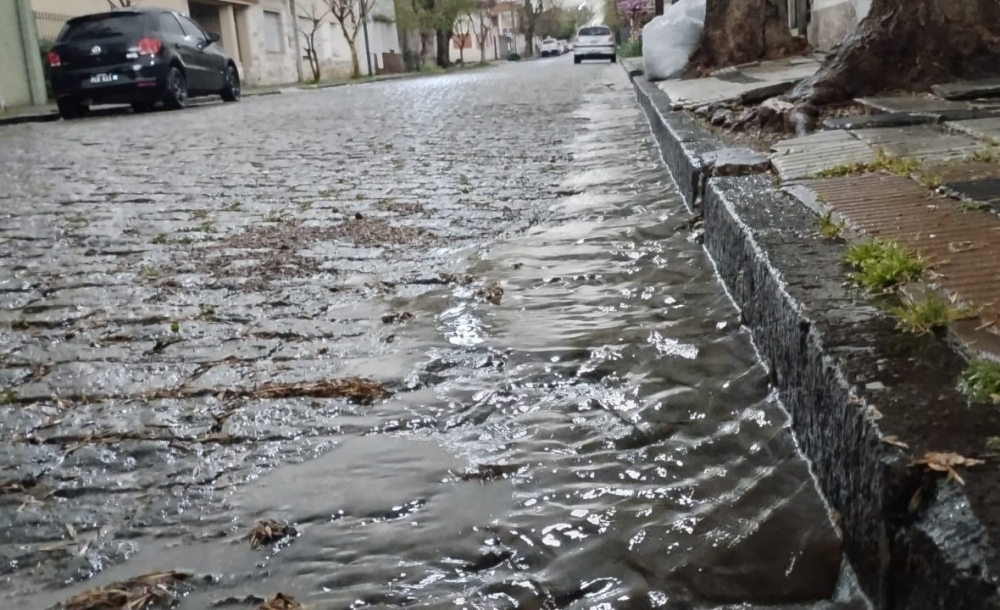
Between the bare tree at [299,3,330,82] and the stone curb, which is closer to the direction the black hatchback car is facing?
the bare tree

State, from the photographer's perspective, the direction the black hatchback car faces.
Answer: facing away from the viewer and to the right of the viewer

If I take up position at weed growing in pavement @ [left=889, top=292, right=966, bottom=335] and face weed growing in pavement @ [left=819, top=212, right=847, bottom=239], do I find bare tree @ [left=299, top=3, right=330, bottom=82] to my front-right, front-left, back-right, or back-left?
front-left

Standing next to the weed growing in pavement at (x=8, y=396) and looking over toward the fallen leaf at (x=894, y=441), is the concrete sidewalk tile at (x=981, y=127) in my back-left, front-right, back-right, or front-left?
front-left

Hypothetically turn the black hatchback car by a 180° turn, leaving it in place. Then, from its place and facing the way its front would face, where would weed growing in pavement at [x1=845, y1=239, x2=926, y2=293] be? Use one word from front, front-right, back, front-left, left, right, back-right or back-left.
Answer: front-left

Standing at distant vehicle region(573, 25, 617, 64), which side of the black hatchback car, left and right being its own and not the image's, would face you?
front

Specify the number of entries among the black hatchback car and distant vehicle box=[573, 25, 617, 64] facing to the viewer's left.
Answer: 0
